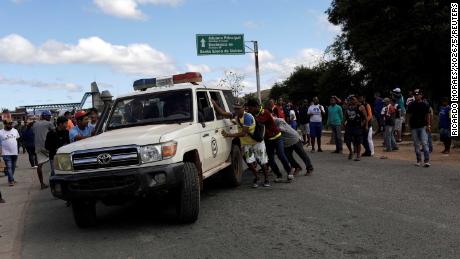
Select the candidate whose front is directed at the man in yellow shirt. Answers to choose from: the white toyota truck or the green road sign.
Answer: the green road sign

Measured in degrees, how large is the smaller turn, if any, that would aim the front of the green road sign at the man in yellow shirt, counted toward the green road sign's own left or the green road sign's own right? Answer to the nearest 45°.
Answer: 0° — it already faces them

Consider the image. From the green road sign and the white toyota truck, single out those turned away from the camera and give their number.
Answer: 0

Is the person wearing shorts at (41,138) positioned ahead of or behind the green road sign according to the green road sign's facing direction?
ahead

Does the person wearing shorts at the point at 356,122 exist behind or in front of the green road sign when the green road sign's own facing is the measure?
in front

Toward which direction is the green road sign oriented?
toward the camera

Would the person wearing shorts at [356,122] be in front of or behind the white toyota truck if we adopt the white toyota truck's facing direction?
behind

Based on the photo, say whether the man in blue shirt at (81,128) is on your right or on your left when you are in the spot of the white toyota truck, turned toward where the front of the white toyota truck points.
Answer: on your right

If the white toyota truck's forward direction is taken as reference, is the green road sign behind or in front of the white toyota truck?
behind

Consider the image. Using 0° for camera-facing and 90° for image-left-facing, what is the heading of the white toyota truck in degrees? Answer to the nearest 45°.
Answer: approximately 45°

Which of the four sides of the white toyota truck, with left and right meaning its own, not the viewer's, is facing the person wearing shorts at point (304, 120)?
back
